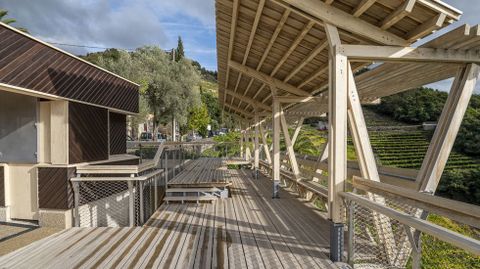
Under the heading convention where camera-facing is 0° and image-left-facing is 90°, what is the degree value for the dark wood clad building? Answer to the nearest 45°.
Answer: approximately 315°

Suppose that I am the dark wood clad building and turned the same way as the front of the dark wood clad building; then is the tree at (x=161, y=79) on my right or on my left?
on my left
